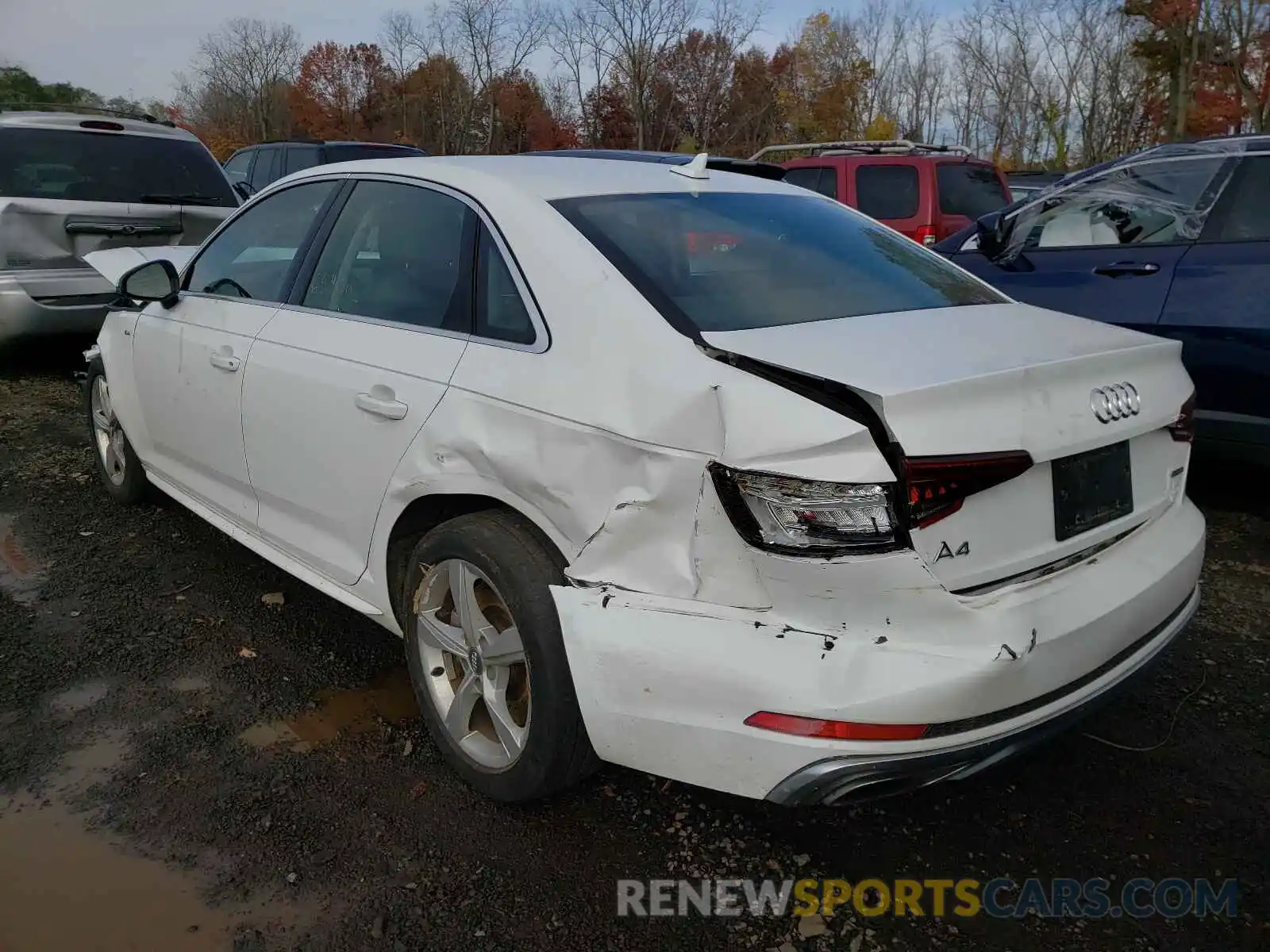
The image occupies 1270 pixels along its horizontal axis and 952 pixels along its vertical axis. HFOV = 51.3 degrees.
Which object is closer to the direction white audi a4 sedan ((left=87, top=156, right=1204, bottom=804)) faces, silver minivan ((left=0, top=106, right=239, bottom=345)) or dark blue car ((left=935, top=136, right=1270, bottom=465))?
the silver minivan

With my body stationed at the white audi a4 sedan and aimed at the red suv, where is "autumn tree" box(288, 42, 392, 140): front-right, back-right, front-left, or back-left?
front-left

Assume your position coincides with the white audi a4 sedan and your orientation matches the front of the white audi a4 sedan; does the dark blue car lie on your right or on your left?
on your right

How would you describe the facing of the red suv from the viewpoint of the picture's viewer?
facing away from the viewer and to the left of the viewer

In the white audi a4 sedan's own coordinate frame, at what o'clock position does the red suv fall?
The red suv is roughly at 2 o'clock from the white audi a4 sedan.

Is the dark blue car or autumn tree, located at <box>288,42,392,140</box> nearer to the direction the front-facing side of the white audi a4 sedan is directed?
the autumn tree

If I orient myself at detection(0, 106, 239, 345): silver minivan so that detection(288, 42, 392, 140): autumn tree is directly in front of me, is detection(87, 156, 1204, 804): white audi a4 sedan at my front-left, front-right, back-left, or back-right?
back-right

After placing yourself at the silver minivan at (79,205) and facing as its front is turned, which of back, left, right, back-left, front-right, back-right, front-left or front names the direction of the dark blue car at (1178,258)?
back-right

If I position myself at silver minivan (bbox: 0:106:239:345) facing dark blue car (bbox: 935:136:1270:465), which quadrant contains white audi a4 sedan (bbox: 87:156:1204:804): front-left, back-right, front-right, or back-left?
front-right

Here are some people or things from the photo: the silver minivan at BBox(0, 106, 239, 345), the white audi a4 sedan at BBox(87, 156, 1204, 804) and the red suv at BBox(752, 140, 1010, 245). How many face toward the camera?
0

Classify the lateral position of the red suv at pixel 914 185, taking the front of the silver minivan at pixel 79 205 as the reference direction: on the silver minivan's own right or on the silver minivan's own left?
on the silver minivan's own right

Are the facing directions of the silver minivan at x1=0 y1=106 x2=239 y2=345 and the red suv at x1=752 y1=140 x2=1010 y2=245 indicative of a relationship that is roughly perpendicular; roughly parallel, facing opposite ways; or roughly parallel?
roughly parallel

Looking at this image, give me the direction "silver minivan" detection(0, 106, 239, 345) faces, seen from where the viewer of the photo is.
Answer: facing away from the viewer

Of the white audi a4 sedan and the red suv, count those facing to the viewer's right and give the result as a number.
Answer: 0

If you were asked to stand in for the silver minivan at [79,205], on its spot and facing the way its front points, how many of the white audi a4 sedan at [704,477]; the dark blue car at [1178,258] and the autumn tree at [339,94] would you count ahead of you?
1
